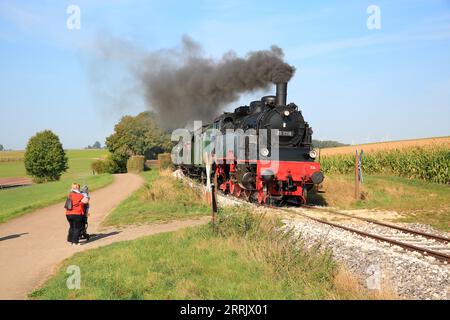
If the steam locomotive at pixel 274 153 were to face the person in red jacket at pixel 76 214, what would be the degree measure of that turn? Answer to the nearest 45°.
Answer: approximately 90° to its right

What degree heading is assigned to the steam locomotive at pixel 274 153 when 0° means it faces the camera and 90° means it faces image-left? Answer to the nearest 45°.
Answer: approximately 315°
